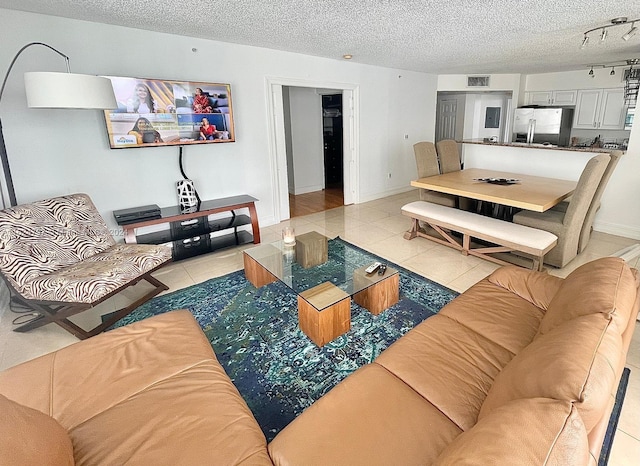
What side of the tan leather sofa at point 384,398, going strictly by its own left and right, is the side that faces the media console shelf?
front

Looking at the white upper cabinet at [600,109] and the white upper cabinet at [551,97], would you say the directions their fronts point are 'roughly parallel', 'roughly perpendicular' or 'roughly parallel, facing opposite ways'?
roughly parallel

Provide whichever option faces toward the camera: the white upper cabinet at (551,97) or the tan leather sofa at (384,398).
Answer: the white upper cabinet

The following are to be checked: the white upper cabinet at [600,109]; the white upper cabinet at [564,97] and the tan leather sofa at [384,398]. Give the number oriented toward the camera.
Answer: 2

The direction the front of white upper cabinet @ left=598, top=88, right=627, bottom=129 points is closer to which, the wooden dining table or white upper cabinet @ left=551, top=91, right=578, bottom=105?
the wooden dining table

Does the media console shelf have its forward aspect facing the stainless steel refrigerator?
no

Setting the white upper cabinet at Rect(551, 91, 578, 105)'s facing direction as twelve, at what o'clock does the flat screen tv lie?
The flat screen tv is roughly at 1 o'clock from the white upper cabinet.

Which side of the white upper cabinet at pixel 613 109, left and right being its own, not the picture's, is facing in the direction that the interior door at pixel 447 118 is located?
right

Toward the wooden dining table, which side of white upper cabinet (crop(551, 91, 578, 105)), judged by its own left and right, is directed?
front

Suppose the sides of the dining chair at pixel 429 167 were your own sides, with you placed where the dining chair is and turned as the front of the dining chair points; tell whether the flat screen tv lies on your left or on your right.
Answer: on your right

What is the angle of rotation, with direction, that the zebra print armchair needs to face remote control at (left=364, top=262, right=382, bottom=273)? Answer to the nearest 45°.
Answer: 0° — it already faces it

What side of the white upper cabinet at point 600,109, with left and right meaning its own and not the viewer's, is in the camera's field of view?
front

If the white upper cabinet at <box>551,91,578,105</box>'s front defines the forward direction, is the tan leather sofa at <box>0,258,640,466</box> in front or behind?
in front

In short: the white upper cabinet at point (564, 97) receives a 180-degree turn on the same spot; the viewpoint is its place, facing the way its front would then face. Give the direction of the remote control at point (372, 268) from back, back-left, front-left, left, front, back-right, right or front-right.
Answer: back

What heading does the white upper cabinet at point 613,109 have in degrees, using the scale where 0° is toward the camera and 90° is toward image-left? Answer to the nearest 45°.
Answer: approximately 0°

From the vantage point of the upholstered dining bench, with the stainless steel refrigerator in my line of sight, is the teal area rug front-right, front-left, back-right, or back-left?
back-left

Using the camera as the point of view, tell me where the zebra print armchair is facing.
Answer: facing the viewer and to the right of the viewer

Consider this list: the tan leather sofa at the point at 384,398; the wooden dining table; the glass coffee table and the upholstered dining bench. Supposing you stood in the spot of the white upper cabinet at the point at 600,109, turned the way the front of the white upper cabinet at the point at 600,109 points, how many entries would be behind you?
0
